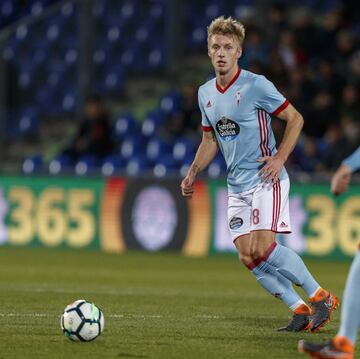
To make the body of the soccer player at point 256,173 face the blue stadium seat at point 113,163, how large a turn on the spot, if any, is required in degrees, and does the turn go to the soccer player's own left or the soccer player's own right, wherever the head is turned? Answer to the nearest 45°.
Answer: approximately 135° to the soccer player's own right

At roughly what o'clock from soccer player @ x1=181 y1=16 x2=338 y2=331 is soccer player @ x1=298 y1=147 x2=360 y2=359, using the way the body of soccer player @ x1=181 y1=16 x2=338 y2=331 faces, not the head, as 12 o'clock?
soccer player @ x1=298 y1=147 x2=360 y2=359 is roughly at 10 o'clock from soccer player @ x1=181 y1=16 x2=338 y2=331.

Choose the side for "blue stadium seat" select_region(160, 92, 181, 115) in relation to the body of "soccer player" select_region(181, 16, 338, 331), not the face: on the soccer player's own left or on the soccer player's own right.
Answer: on the soccer player's own right

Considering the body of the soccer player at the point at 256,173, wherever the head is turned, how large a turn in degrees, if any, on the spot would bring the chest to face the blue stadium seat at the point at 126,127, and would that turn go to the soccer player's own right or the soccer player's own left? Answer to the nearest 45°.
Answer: approximately 135° to the soccer player's own right

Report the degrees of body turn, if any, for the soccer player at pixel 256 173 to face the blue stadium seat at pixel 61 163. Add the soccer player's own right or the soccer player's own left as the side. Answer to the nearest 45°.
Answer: approximately 135° to the soccer player's own right

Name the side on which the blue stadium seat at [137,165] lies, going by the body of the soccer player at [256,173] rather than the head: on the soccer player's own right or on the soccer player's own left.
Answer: on the soccer player's own right

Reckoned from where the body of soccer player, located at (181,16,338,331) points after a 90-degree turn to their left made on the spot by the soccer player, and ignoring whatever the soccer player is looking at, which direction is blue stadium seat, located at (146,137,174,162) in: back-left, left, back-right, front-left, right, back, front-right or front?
back-left
